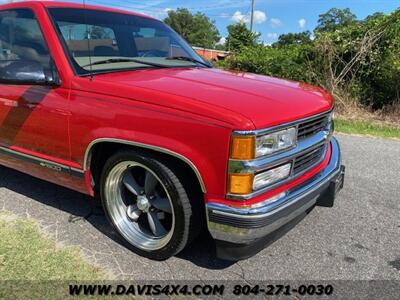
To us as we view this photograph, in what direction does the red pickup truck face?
facing the viewer and to the right of the viewer
